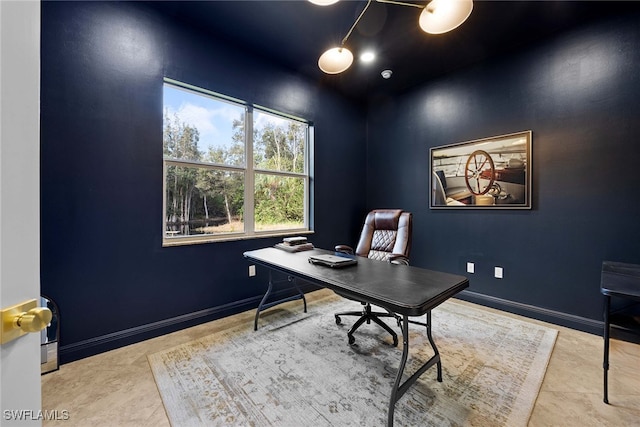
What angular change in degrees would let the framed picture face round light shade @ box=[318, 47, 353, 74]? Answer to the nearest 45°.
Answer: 0° — it already faces it

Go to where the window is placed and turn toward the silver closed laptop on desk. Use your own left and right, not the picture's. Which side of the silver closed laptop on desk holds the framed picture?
left

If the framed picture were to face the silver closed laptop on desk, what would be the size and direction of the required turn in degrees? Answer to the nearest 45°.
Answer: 0° — it already faces it

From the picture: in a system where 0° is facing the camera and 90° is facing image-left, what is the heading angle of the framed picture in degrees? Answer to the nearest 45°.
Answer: approximately 45°
